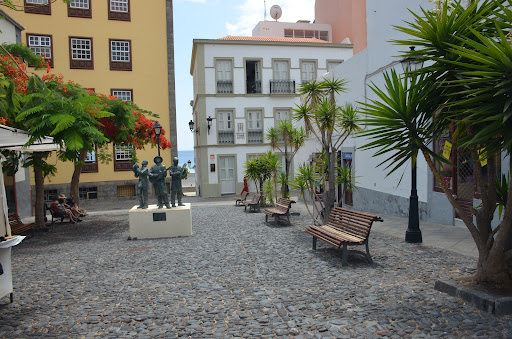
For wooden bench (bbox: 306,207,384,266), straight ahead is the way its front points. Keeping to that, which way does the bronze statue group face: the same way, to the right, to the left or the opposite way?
to the left

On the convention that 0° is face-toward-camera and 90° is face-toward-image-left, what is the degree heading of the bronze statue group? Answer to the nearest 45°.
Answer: approximately 0°

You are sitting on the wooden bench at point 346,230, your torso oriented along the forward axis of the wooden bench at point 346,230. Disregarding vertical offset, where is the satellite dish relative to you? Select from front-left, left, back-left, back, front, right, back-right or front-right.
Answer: back-right

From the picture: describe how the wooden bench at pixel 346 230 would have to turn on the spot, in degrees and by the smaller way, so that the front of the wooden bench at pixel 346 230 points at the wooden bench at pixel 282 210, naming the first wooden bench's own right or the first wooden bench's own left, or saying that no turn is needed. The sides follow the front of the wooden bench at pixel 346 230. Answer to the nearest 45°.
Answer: approximately 135° to the first wooden bench's own right

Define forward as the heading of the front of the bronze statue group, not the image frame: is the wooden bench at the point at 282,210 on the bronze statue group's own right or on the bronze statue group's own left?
on the bronze statue group's own left

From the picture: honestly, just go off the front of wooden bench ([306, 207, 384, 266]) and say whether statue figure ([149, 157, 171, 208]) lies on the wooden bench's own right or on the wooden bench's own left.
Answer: on the wooden bench's own right

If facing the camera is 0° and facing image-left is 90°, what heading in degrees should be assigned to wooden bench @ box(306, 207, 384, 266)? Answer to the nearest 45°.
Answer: approximately 45°
